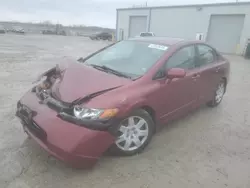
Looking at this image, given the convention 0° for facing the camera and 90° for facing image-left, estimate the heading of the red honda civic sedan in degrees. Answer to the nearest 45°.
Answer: approximately 45°
